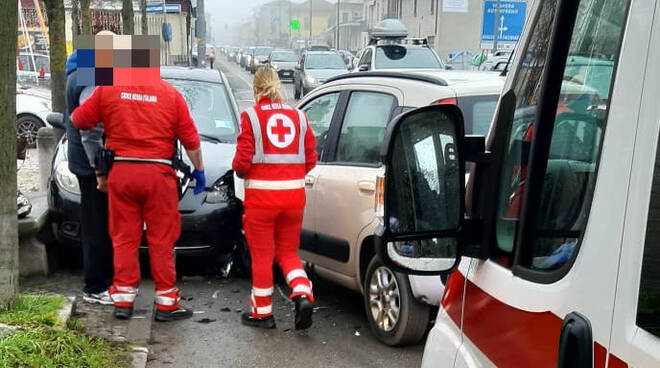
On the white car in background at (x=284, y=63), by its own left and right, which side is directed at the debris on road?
front

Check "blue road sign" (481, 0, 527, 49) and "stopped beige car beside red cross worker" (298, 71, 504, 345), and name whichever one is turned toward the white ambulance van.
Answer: the blue road sign

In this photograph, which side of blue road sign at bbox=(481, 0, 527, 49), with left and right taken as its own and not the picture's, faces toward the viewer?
front

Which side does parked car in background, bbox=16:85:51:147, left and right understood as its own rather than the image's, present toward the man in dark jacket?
right

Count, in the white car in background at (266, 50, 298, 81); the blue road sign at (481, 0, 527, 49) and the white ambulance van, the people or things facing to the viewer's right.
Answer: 0

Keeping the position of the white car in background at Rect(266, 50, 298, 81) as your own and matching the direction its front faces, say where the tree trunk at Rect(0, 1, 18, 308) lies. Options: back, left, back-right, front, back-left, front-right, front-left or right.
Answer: front

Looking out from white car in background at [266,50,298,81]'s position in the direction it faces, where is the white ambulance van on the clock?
The white ambulance van is roughly at 12 o'clock from the white car in background.

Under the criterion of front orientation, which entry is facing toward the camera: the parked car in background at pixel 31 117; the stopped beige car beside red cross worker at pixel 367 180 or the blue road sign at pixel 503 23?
the blue road sign

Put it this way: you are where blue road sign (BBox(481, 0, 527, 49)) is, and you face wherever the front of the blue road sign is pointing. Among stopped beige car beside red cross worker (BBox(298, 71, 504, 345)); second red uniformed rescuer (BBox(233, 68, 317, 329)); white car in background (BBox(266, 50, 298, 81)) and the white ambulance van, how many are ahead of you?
3

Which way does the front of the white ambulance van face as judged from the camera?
facing away from the viewer and to the left of the viewer

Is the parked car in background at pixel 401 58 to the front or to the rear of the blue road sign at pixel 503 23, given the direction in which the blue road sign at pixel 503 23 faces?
to the front

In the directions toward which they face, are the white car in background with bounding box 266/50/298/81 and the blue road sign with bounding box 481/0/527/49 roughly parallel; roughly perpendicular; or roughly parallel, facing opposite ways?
roughly parallel

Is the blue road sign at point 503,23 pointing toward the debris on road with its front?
yes

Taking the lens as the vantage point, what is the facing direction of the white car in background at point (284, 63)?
facing the viewer
